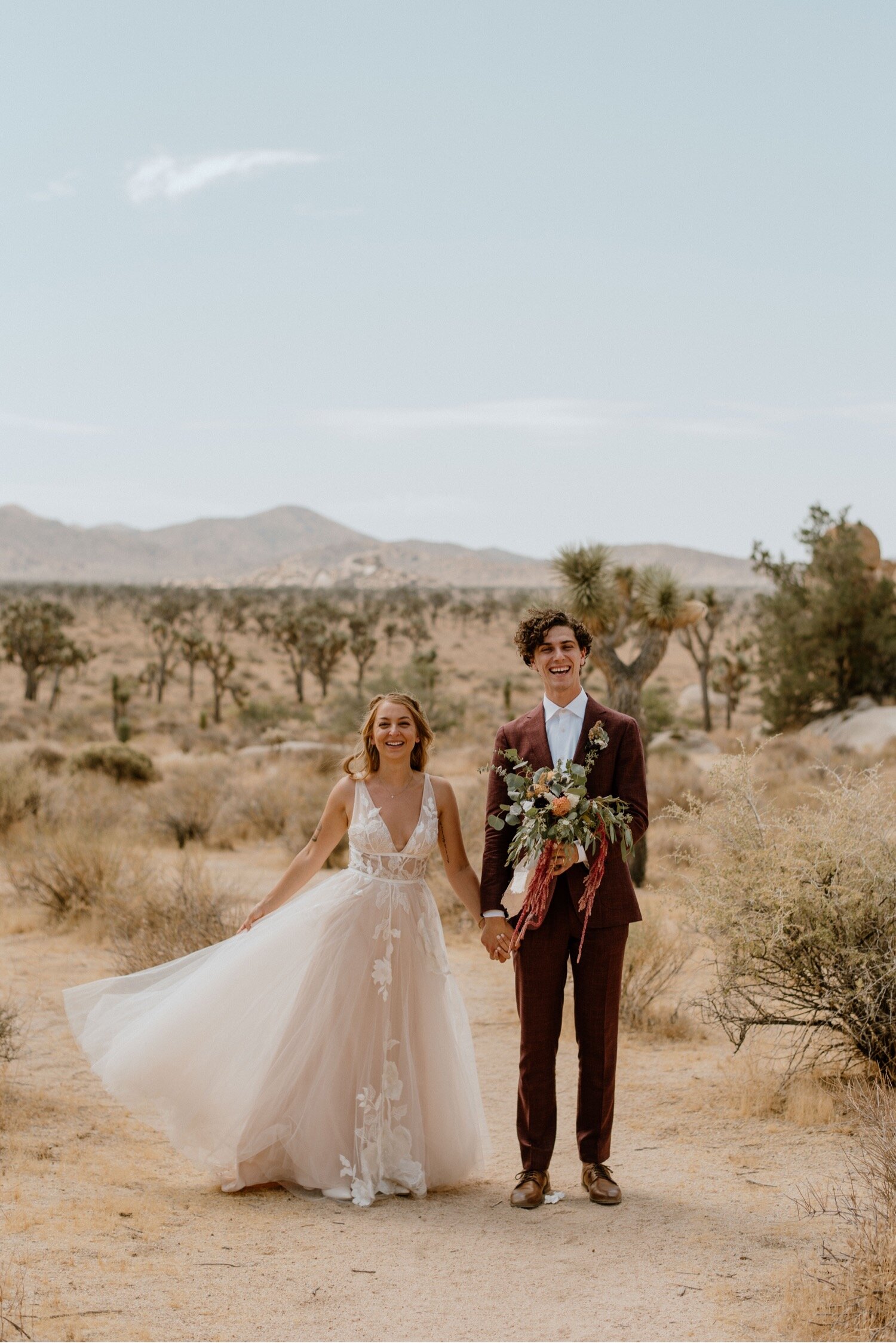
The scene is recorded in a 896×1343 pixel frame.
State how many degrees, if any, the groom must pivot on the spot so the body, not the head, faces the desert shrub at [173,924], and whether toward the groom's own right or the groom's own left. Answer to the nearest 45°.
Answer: approximately 135° to the groom's own right

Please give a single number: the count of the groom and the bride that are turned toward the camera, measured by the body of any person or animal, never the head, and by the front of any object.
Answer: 2

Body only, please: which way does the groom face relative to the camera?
toward the camera

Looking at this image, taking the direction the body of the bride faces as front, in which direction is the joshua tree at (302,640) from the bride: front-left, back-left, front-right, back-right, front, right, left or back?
back

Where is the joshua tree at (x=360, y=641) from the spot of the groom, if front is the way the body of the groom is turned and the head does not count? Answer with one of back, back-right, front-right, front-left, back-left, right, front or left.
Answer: back

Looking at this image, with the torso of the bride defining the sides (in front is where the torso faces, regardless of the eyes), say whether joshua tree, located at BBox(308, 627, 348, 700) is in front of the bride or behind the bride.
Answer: behind

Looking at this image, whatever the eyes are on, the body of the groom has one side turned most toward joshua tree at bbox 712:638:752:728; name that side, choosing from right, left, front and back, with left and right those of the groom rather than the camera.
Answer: back

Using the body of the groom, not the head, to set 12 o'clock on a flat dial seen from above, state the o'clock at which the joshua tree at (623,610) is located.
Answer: The joshua tree is roughly at 6 o'clock from the groom.

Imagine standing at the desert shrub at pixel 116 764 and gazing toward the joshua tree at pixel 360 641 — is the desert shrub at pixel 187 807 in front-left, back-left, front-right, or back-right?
back-right

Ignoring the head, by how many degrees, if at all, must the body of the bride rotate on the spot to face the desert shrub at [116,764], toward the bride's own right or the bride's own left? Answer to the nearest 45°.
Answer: approximately 180°

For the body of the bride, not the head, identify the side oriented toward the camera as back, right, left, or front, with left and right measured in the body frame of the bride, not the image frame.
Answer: front

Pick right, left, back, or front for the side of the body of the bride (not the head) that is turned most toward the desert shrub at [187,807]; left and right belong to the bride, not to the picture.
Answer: back

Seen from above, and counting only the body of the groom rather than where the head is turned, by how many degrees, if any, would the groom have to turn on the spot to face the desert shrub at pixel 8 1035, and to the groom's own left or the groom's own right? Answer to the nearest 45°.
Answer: approximately 135° to the groom's own right
